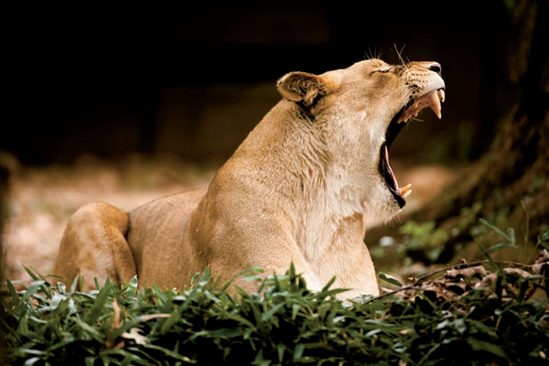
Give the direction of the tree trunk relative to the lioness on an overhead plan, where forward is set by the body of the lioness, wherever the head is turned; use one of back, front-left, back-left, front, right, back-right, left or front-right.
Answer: left
